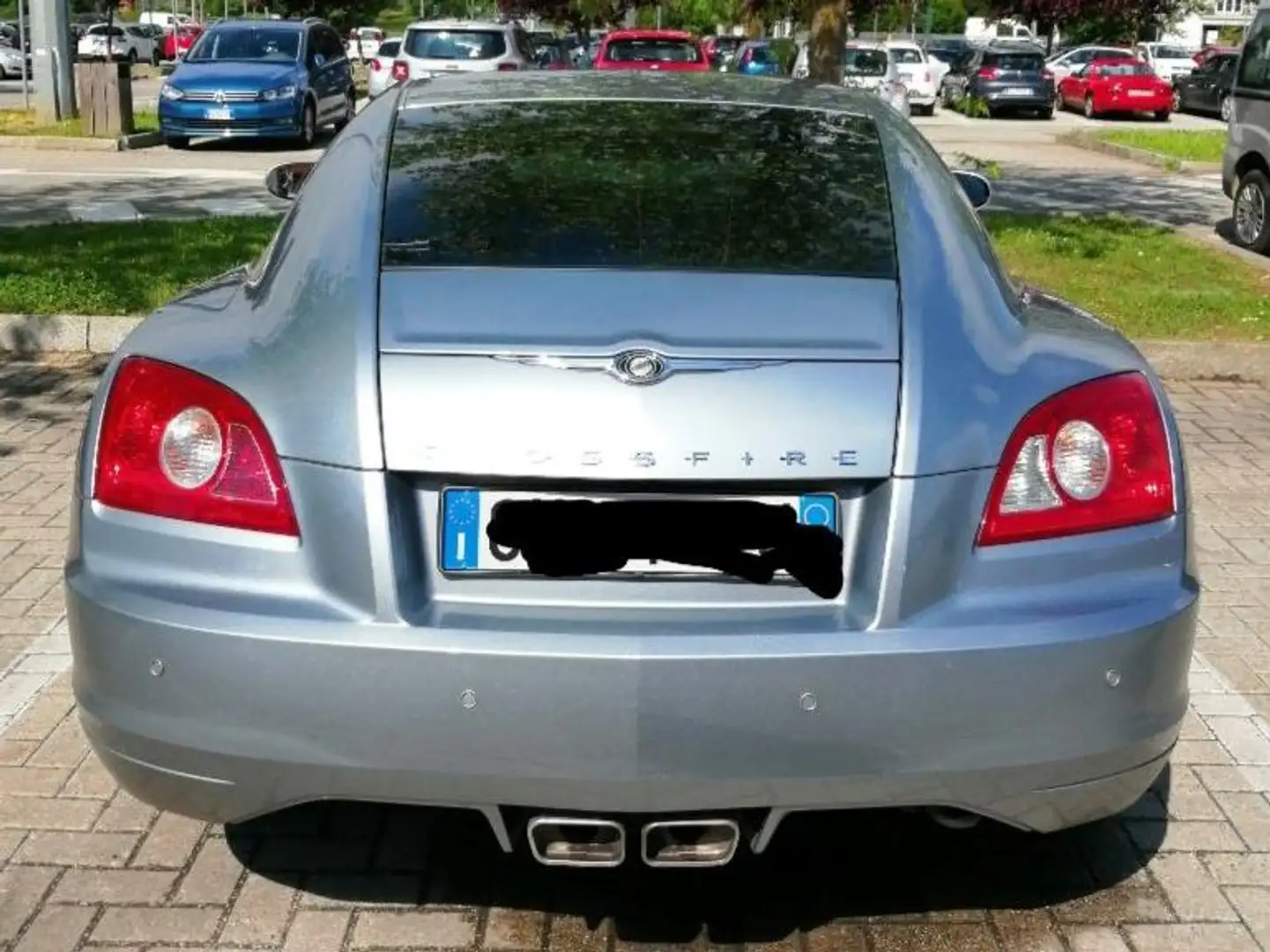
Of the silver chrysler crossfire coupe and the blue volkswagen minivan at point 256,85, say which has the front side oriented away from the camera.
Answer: the silver chrysler crossfire coupe

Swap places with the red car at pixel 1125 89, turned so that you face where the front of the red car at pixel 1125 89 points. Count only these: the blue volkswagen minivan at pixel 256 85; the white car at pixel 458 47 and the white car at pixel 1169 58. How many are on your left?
2

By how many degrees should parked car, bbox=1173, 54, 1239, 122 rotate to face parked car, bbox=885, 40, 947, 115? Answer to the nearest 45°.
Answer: approximately 90° to its left

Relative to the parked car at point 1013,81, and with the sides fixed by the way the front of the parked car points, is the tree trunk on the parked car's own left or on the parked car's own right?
on the parked car's own left

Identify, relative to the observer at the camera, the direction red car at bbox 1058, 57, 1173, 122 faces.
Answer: facing away from the viewer and to the left of the viewer

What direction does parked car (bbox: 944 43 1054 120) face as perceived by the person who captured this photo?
facing away from the viewer and to the left of the viewer

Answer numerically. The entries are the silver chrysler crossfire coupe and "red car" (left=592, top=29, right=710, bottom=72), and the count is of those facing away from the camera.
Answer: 2

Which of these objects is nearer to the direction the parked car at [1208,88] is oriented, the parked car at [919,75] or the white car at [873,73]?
the parked car

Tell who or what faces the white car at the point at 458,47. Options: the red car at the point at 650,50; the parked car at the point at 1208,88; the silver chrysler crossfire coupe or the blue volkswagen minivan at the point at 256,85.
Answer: the silver chrysler crossfire coupe

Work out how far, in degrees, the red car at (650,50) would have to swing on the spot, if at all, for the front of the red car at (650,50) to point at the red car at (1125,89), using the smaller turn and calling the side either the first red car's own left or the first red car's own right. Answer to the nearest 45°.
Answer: approximately 45° to the first red car's own right

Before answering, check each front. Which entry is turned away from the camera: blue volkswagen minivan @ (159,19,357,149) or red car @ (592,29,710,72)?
the red car

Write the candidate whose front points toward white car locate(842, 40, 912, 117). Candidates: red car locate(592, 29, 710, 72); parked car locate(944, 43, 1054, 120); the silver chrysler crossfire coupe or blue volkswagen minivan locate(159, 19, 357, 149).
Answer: the silver chrysler crossfire coupe

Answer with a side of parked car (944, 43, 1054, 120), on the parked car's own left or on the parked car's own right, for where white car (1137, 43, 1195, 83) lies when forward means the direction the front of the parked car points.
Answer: on the parked car's own right

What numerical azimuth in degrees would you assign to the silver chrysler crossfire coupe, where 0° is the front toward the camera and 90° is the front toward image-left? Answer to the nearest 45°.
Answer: approximately 180°

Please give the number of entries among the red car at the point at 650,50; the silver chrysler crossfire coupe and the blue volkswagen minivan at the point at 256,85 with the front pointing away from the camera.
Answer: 2

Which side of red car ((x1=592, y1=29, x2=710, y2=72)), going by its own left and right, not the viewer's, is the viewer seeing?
back

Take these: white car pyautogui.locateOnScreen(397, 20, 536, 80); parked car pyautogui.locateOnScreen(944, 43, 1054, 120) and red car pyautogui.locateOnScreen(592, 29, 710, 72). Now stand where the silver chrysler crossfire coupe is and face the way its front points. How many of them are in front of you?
3

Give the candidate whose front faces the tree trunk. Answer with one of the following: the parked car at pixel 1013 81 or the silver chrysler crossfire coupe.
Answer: the silver chrysler crossfire coupe
